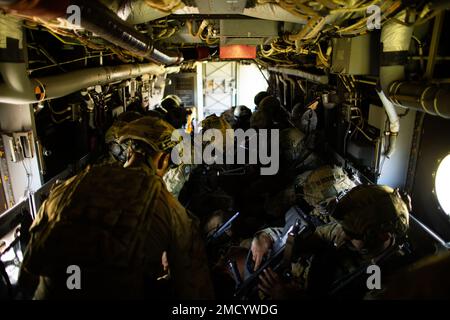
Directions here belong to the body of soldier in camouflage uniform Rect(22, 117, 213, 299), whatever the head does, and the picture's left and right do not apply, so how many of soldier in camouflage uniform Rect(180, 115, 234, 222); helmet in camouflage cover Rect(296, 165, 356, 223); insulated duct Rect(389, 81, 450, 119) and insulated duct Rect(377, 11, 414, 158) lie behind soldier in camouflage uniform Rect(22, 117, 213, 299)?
0

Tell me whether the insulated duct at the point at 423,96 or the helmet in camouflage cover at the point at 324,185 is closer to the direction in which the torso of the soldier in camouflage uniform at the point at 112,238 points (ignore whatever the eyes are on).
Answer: the helmet in camouflage cover

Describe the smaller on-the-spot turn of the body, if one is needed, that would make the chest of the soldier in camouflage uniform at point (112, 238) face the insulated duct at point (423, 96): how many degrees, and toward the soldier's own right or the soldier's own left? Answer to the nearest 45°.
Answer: approximately 45° to the soldier's own right

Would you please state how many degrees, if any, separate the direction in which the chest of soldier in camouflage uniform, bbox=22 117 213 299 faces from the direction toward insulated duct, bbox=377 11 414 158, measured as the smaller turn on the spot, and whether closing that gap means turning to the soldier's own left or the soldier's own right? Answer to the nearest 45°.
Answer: approximately 45° to the soldier's own right

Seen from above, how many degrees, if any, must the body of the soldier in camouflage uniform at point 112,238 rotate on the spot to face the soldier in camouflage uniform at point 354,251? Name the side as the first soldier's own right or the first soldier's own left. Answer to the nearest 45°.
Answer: approximately 45° to the first soldier's own right

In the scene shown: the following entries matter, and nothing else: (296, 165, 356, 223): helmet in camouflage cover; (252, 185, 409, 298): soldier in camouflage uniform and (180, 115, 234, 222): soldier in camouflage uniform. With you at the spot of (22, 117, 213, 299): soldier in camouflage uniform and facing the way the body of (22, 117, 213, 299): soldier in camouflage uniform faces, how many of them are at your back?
0

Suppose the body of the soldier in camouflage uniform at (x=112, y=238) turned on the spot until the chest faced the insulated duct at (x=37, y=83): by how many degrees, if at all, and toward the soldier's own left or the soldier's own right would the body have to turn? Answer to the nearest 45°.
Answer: approximately 45° to the soldier's own left

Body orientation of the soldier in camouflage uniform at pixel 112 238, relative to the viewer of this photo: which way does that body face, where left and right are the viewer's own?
facing away from the viewer and to the right of the viewer

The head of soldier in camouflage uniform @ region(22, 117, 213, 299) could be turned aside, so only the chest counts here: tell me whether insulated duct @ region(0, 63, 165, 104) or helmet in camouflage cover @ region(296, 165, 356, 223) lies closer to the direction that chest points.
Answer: the helmet in camouflage cover

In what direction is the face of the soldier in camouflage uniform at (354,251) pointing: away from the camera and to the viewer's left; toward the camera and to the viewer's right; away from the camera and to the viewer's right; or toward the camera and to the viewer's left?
toward the camera and to the viewer's left
